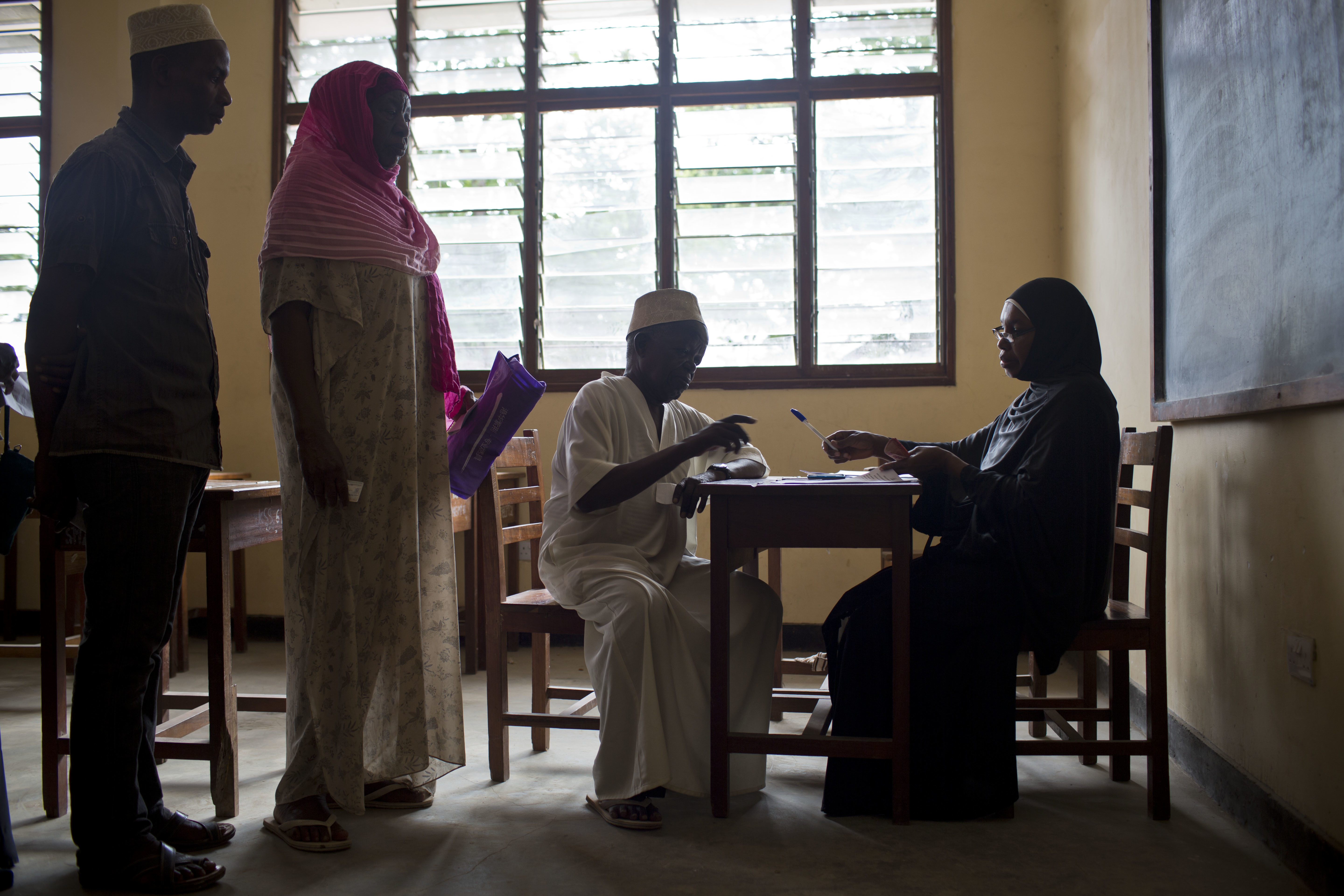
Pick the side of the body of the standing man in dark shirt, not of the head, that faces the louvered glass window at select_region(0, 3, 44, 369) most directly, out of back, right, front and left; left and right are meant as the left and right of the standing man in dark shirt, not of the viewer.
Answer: left

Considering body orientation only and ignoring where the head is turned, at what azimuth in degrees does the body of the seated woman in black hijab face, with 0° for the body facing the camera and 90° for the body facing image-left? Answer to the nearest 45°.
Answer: approximately 90°

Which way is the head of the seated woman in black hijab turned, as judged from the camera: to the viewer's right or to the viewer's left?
to the viewer's left

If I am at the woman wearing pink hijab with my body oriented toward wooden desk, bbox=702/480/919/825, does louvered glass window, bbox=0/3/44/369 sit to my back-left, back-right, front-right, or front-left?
back-left

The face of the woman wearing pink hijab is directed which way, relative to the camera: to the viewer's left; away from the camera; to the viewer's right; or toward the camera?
to the viewer's right

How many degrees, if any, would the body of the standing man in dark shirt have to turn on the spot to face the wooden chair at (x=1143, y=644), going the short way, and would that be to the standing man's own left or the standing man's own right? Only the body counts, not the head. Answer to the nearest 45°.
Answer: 0° — they already face it

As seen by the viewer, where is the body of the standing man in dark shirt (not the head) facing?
to the viewer's right

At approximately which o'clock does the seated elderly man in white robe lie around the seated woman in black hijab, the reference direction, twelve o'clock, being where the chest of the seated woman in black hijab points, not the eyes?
The seated elderly man in white robe is roughly at 12 o'clock from the seated woman in black hijab.
